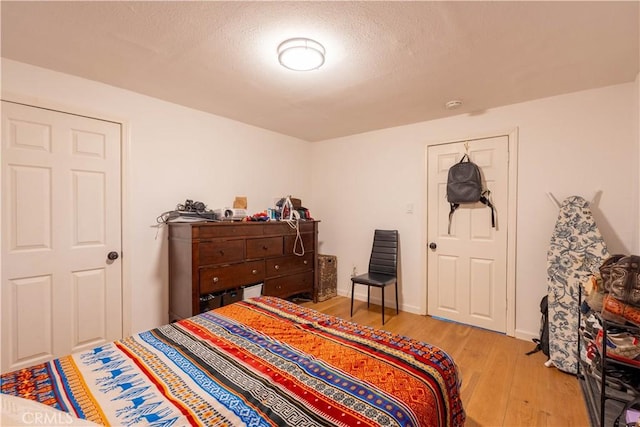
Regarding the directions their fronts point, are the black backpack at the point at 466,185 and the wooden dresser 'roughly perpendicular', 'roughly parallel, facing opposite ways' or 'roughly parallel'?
roughly perpendicular

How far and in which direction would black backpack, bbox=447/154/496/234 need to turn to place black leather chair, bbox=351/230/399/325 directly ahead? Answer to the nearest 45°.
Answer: approximately 90° to its right

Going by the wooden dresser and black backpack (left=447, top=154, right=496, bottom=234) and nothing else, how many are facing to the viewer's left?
0

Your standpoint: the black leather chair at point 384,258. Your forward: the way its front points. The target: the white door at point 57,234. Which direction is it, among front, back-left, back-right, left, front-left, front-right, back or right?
front

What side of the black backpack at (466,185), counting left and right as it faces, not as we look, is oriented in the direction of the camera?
front

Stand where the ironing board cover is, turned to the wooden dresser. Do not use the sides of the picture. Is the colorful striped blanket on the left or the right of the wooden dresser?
left

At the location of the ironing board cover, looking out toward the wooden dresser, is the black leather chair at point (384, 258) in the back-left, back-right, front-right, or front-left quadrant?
front-right

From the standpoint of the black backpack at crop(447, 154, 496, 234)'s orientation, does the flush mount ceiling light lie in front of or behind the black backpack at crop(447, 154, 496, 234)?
in front

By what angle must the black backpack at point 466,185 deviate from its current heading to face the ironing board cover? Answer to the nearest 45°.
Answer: approximately 45° to its left

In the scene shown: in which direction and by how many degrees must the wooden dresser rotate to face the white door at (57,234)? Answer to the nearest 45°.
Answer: approximately 135° to its right

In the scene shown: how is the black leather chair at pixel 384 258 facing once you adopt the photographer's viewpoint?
facing the viewer and to the left of the viewer

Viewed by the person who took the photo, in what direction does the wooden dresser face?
facing the viewer and to the right of the viewer
